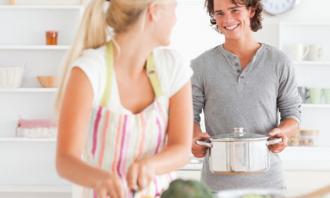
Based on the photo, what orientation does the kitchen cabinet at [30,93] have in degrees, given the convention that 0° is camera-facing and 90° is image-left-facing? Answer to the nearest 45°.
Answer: approximately 0°

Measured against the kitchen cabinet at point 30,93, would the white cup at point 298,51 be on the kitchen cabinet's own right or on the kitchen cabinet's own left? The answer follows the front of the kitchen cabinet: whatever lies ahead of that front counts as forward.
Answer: on the kitchen cabinet's own left

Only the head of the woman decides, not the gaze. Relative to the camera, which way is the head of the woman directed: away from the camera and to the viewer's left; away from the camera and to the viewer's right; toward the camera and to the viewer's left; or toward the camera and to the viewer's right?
away from the camera and to the viewer's right

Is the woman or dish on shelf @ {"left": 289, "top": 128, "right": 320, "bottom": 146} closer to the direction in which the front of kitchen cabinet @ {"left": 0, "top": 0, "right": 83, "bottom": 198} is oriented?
the woman

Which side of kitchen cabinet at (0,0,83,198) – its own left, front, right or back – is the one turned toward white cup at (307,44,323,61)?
left

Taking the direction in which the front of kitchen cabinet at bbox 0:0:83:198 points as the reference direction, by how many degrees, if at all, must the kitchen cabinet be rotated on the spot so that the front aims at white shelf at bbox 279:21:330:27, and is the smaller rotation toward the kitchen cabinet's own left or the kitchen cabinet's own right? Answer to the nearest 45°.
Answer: approximately 90° to the kitchen cabinet's own left

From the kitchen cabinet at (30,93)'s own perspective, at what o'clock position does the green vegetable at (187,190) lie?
The green vegetable is roughly at 12 o'clock from the kitchen cabinet.
